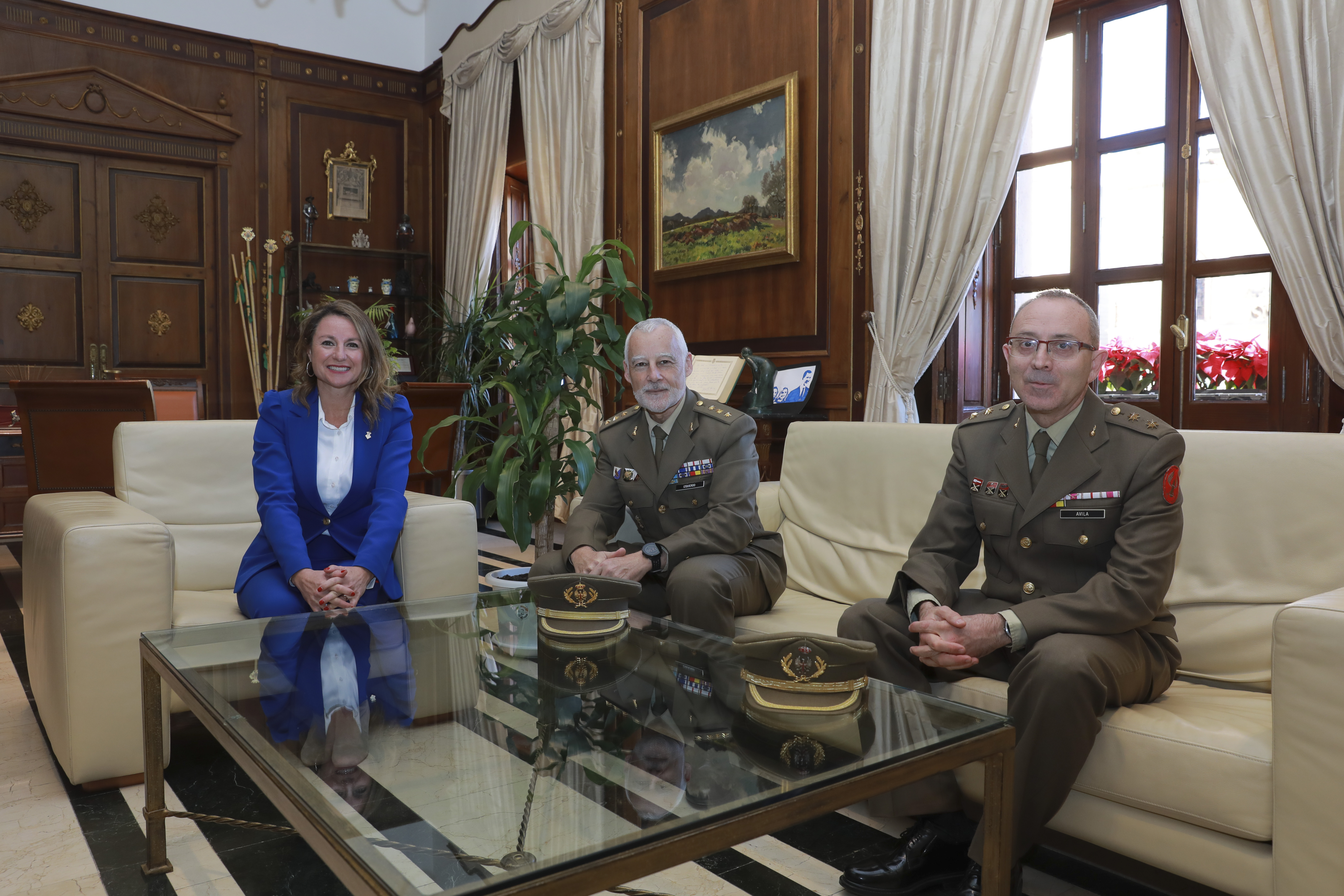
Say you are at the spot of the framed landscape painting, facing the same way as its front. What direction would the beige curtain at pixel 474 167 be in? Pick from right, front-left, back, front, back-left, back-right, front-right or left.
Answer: right

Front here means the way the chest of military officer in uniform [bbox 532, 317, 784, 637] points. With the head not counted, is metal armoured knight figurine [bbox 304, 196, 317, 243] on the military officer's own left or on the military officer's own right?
on the military officer's own right

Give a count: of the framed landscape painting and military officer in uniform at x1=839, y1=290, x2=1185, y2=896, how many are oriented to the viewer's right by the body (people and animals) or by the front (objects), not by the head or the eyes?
0

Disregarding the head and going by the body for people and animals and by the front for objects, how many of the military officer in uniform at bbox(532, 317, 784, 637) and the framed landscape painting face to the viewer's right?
0

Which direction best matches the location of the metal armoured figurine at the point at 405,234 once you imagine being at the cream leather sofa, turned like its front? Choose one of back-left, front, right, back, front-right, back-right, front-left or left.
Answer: right

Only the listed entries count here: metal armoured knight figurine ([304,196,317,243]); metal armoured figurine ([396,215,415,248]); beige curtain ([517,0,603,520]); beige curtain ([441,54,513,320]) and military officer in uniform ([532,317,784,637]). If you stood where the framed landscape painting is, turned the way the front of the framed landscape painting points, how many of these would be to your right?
4

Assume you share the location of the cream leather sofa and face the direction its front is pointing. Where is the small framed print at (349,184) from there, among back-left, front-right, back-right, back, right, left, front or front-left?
right

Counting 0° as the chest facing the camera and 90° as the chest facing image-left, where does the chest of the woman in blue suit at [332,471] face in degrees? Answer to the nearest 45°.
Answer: approximately 0°
